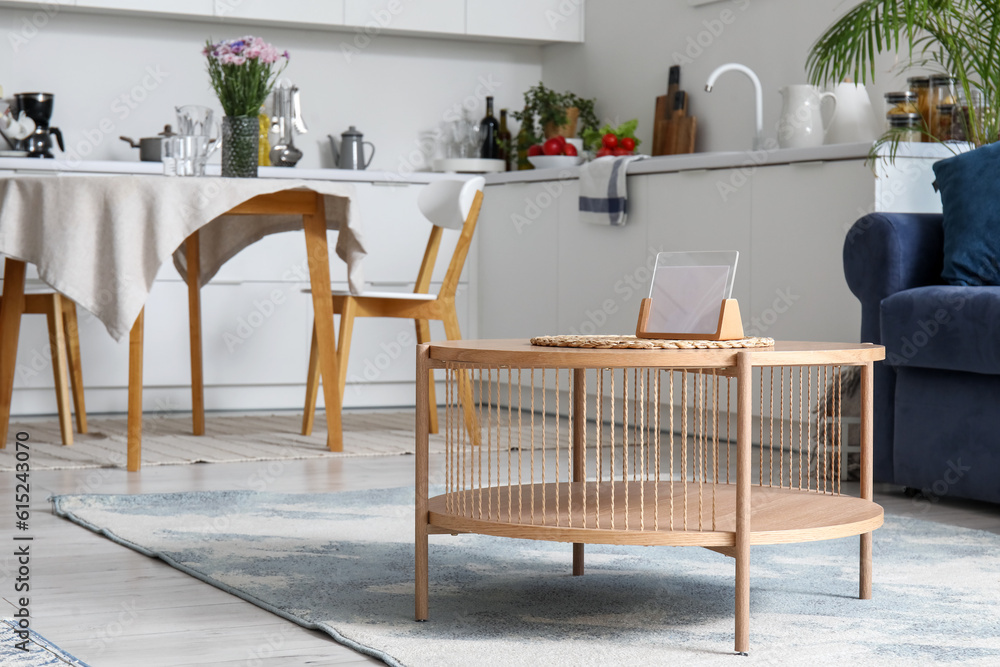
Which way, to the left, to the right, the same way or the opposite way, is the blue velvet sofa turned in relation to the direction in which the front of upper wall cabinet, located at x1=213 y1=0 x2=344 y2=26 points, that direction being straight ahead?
to the right

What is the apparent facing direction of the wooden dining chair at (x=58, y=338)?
to the viewer's right

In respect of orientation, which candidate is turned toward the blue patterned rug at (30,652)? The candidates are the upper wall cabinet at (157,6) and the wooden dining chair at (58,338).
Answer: the upper wall cabinet

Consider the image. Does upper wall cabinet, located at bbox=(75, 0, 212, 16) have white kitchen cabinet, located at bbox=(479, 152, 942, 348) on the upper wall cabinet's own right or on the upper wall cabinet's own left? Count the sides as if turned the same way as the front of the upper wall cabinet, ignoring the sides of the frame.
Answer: on the upper wall cabinet's own left

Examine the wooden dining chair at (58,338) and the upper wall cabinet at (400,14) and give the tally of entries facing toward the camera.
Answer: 1

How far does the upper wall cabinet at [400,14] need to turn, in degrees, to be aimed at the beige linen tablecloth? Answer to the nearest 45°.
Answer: approximately 45° to its right

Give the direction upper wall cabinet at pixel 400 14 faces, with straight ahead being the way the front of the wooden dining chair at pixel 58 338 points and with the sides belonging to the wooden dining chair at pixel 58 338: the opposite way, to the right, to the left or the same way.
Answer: to the right

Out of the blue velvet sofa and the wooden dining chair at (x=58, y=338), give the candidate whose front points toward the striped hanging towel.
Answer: the wooden dining chair

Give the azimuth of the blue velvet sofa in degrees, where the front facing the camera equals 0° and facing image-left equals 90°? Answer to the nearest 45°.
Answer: approximately 45°

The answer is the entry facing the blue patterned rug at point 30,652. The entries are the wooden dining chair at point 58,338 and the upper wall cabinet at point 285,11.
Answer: the upper wall cabinet

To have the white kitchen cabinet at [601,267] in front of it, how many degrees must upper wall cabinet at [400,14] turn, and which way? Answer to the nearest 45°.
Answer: approximately 45° to its left
